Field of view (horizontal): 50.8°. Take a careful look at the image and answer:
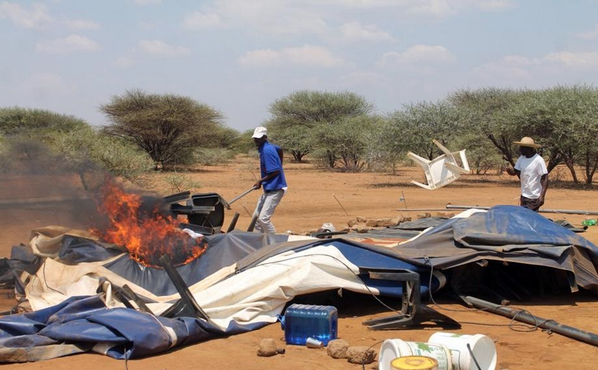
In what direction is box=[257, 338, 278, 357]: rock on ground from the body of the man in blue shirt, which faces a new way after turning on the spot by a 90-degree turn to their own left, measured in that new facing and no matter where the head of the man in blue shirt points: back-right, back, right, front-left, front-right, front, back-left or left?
front

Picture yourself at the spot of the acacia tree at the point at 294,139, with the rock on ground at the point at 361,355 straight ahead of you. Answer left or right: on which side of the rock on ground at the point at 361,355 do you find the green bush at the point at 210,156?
right

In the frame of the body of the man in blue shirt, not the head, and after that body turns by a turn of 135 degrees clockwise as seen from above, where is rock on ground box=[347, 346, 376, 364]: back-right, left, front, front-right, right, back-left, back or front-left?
back-right

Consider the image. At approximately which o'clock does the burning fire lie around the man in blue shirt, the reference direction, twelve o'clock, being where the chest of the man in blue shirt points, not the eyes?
The burning fire is roughly at 10 o'clock from the man in blue shirt.

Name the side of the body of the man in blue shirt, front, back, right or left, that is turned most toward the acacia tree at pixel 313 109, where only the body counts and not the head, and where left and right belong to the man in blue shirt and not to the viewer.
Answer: right

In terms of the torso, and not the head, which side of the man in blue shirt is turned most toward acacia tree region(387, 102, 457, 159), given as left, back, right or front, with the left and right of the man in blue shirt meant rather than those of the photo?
right

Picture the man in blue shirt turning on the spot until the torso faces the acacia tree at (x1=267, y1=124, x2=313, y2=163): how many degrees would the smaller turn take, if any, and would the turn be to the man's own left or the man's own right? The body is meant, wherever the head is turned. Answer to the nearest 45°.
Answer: approximately 90° to the man's own right

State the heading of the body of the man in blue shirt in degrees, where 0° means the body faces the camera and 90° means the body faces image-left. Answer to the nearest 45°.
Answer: approximately 90°

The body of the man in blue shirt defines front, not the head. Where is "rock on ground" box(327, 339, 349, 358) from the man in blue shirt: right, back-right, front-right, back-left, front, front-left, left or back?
left

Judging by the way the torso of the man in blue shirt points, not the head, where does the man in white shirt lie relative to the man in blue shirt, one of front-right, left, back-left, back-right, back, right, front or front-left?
back

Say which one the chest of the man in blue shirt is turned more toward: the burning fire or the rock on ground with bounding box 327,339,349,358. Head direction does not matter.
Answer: the burning fire

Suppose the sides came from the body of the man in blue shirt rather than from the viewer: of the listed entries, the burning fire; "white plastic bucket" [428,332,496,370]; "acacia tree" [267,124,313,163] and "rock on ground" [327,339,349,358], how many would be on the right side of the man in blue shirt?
1

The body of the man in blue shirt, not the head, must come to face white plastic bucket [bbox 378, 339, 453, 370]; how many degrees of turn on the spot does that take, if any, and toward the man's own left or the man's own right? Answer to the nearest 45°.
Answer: approximately 90° to the man's own left

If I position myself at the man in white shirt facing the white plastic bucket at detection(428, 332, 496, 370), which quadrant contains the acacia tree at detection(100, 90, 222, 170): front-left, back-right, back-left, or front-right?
back-right

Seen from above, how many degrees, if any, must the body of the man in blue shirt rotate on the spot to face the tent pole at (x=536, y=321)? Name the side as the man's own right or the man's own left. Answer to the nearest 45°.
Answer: approximately 135° to the man's own left
